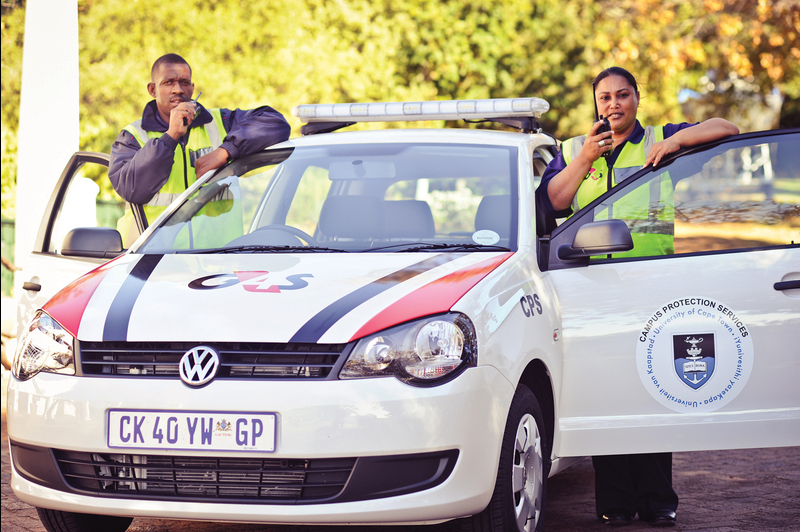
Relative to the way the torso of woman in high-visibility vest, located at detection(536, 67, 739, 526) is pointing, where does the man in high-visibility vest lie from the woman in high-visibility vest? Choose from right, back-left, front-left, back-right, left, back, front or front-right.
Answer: right

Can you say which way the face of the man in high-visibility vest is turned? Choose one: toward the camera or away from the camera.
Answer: toward the camera

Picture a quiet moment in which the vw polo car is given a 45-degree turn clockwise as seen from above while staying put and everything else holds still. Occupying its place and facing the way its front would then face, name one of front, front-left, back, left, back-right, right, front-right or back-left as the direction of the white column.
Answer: front-right

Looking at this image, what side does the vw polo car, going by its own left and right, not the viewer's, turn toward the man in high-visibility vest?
right

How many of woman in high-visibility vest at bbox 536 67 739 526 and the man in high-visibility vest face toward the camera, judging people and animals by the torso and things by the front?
2

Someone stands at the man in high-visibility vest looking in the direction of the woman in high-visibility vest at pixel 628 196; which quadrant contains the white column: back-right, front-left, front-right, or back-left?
back-left

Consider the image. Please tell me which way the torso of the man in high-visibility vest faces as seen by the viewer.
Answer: toward the camera

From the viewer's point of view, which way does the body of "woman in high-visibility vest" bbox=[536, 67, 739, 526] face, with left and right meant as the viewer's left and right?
facing the viewer

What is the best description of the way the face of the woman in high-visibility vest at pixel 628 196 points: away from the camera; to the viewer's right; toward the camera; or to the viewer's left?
toward the camera

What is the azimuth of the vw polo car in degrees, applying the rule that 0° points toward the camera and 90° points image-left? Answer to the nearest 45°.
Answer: approximately 45°
